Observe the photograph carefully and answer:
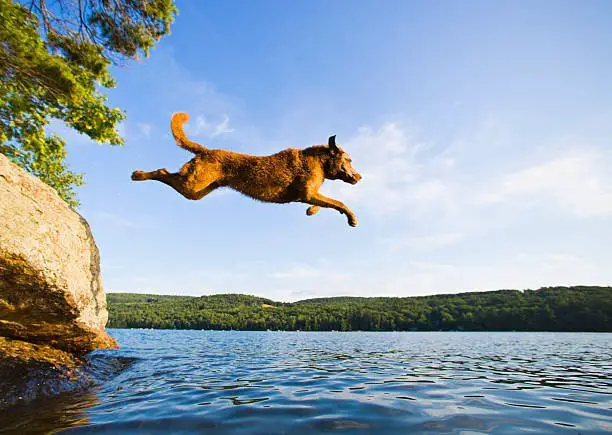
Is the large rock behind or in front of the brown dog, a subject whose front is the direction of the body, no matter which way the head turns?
behind

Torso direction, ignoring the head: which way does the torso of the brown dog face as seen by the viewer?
to the viewer's right
